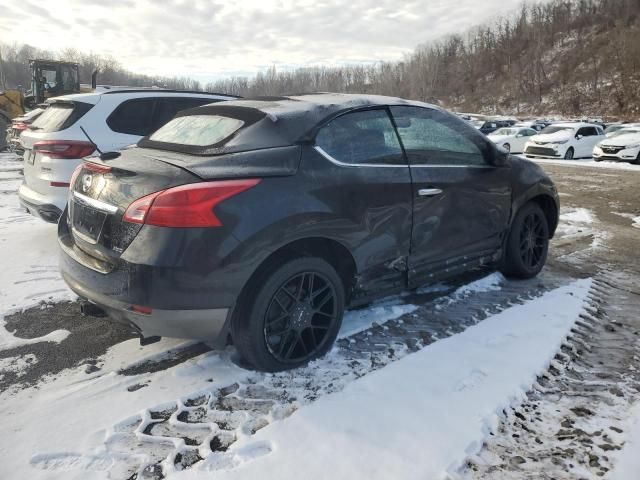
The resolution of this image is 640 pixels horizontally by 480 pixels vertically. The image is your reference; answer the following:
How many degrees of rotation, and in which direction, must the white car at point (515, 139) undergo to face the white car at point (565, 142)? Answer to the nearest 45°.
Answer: approximately 90° to its left

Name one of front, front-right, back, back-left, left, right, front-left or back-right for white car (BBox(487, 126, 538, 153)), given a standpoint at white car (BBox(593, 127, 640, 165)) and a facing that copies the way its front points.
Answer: right

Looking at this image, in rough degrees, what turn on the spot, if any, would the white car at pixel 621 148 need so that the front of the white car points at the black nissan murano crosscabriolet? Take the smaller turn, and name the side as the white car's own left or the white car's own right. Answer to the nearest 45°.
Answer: approximately 45° to the white car's own left

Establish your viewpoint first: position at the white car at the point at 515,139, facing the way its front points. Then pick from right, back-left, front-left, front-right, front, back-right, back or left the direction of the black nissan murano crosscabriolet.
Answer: front-left

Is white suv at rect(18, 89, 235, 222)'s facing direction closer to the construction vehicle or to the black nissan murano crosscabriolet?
the construction vehicle

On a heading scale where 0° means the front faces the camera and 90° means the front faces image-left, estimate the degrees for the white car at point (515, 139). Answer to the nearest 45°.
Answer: approximately 45°

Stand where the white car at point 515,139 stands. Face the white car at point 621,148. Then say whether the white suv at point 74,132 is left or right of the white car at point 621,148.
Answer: right

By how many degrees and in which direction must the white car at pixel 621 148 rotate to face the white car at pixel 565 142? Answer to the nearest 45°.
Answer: approximately 90° to its right

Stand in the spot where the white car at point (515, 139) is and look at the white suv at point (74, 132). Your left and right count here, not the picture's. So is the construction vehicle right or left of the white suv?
right

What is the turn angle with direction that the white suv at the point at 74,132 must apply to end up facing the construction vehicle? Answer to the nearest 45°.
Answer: approximately 45° to its left

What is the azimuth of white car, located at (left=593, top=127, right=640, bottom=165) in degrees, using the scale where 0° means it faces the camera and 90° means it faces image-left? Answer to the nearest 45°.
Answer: approximately 45°

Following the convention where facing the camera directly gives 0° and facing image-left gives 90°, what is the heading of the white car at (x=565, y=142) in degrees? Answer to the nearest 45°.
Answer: approximately 45°

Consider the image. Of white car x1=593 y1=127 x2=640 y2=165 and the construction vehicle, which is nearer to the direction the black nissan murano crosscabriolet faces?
the white car

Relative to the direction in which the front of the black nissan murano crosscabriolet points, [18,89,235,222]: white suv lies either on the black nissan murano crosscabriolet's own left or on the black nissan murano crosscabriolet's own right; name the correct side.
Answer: on the black nissan murano crosscabriolet's own left
